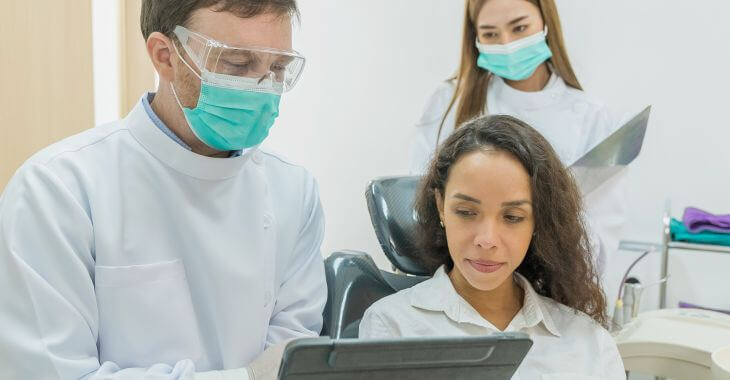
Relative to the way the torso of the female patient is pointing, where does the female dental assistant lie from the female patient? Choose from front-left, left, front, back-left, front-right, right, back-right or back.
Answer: back

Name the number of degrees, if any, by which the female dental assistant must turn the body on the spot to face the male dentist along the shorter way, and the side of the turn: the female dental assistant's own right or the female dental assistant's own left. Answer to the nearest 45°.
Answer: approximately 45° to the female dental assistant's own right

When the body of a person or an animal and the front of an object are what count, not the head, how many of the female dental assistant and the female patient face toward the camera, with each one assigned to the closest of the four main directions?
2

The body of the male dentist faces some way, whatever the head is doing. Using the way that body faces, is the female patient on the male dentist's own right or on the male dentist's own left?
on the male dentist's own left

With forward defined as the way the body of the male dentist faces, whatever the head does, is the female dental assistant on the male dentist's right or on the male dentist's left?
on the male dentist's left

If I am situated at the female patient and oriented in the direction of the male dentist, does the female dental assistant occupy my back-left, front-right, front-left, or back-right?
back-right

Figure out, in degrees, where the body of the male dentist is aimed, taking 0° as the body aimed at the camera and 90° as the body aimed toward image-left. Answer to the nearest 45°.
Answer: approximately 315°

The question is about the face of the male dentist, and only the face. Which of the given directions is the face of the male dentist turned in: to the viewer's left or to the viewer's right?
to the viewer's right

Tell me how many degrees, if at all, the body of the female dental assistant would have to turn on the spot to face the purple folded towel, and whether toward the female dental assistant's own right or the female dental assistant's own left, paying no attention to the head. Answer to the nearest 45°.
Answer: approximately 135° to the female dental assistant's own left

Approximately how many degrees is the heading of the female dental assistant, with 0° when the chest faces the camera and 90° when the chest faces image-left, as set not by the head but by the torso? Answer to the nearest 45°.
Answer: approximately 0°
